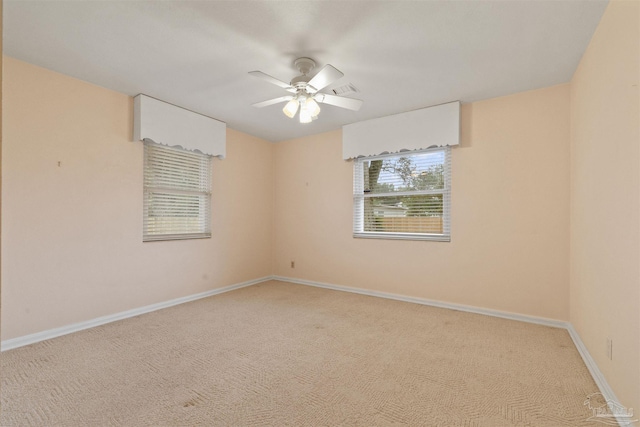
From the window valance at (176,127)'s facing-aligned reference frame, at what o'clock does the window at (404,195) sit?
The window is roughly at 11 o'clock from the window valance.

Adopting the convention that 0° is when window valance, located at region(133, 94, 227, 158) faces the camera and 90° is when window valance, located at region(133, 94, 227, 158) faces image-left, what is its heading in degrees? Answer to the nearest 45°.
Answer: approximately 315°

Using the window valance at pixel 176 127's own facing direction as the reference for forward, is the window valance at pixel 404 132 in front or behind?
in front

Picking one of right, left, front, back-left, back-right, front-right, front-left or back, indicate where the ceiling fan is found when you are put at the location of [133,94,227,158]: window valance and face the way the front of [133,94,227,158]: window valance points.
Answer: front
